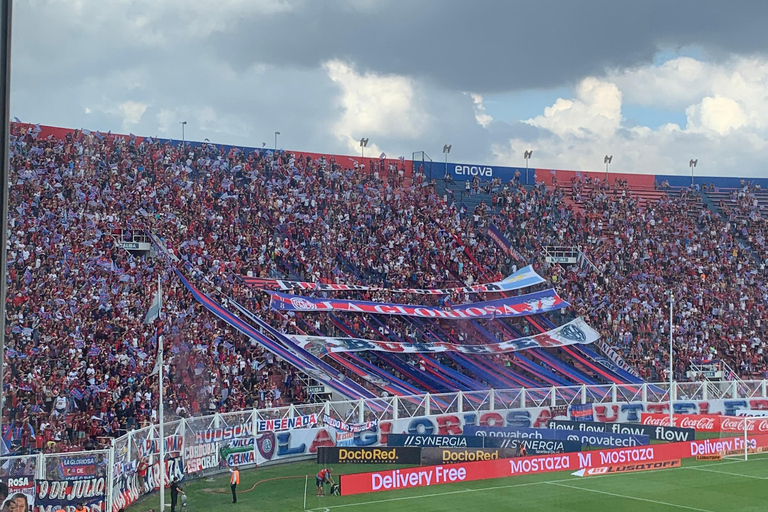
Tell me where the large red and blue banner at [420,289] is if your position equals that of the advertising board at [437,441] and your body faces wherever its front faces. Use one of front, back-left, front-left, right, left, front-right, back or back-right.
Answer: back

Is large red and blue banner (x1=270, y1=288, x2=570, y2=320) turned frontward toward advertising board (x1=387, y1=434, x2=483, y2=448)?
yes

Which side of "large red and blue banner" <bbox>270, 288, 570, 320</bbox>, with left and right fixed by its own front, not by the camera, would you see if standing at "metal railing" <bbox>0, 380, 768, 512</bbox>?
front

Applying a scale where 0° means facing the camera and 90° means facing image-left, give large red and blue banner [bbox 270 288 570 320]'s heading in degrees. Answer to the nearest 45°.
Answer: approximately 0°

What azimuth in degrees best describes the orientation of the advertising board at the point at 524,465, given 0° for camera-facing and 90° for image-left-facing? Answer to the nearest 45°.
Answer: approximately 315°

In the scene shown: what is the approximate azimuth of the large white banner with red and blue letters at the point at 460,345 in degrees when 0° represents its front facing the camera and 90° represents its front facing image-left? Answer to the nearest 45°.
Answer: approximately 0°
